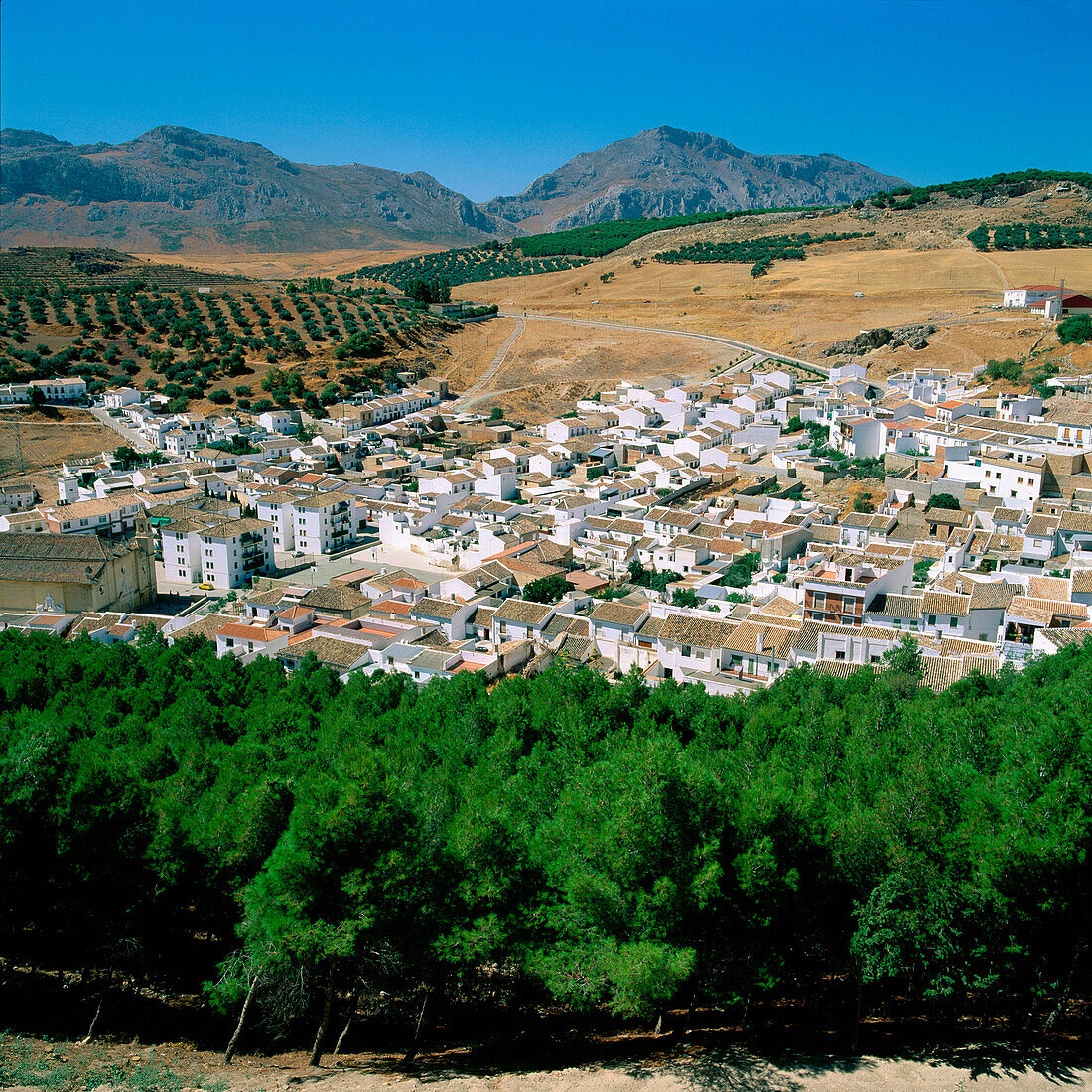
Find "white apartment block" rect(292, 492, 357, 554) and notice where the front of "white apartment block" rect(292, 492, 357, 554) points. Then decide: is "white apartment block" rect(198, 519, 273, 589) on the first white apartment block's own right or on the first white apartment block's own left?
on the first white apartment block's own right

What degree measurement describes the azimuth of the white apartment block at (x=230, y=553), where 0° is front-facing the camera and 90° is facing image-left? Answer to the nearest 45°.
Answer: approximately 315°

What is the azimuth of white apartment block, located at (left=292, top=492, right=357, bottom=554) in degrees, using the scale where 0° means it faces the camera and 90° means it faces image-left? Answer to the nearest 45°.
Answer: approximately 315°

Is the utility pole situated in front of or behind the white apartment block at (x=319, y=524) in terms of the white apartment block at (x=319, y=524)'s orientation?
behind

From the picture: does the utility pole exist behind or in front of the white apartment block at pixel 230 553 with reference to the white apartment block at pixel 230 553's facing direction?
behind

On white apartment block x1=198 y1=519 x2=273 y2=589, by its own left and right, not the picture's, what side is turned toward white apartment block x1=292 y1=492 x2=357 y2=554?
left
